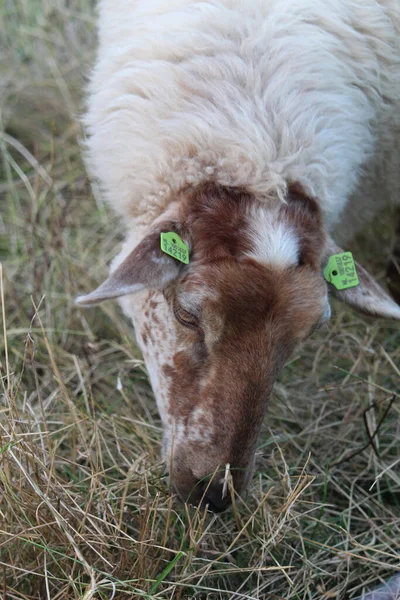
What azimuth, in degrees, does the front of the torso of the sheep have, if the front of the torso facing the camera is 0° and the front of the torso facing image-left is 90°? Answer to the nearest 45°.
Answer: approximately 0°
